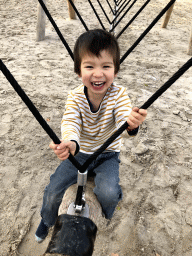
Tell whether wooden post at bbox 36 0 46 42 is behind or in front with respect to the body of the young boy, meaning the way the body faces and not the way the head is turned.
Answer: behind

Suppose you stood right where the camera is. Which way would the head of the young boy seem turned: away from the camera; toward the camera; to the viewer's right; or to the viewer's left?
toward the camera

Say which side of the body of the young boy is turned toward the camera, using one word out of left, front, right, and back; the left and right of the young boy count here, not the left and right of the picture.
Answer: front
